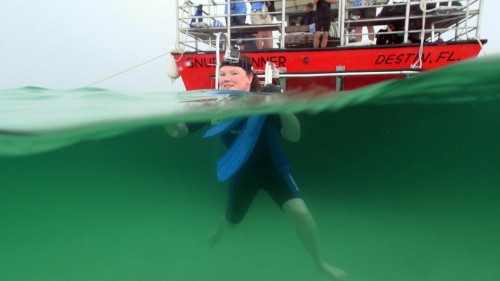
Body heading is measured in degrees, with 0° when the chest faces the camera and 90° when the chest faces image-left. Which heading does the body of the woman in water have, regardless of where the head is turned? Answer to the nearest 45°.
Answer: approximately 45°

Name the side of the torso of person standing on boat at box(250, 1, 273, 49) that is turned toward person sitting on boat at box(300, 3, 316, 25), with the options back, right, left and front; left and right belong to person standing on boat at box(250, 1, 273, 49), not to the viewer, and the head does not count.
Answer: left

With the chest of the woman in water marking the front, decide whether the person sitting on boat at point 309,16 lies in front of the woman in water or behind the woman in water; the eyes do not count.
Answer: behind

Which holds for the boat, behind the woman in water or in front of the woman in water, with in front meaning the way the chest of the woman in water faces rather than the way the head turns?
behind

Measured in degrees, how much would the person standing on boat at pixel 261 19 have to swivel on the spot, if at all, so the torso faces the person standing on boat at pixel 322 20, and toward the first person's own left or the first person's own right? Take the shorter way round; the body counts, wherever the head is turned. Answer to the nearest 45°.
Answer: approximately 45° to the first person's own left

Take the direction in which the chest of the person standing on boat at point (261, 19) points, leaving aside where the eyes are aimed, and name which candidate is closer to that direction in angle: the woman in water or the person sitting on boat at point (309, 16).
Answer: the woman in water

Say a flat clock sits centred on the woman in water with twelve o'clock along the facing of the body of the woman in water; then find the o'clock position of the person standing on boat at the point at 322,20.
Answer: The person standing on boat is roughly at 5 o'clock from the woman in water.
